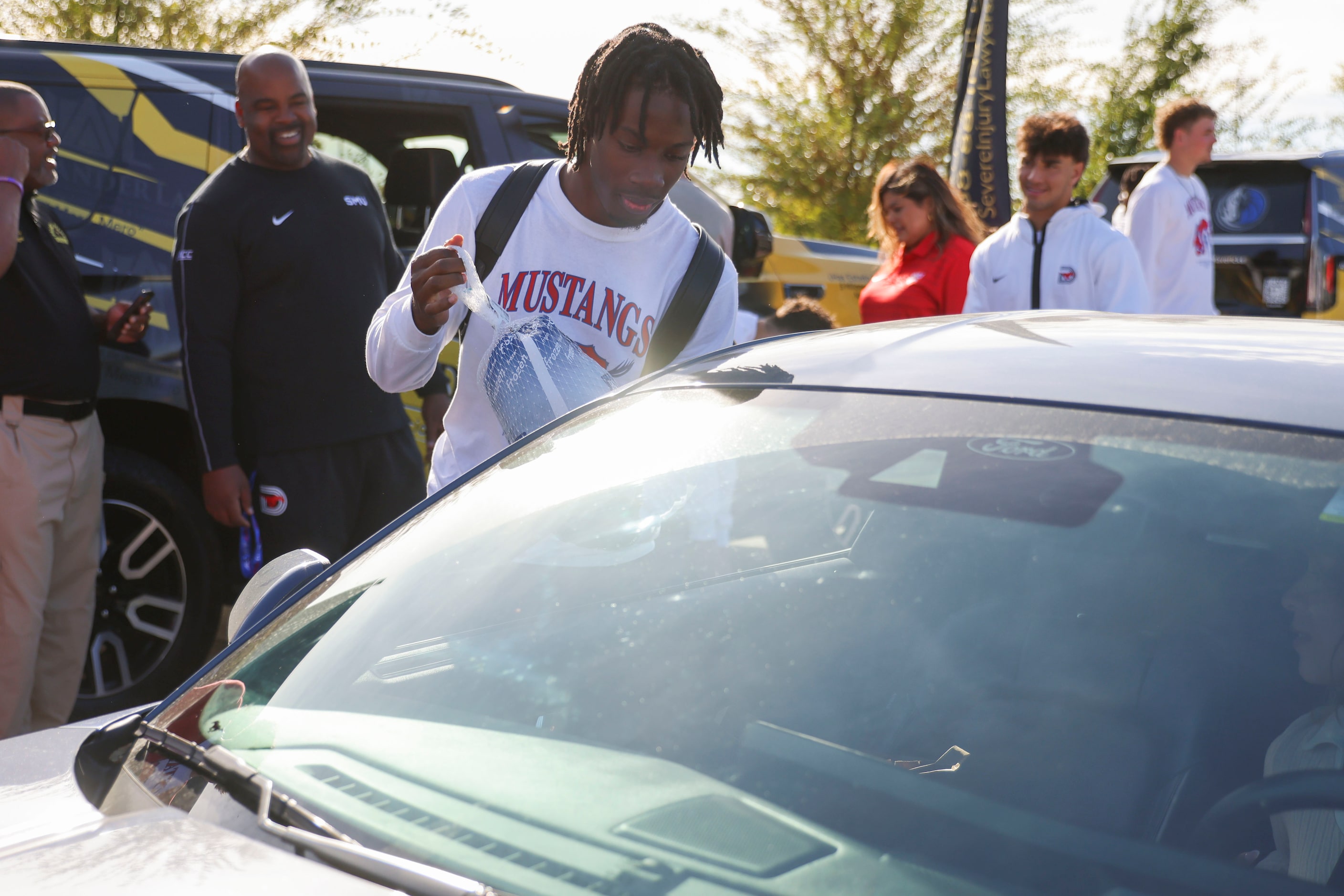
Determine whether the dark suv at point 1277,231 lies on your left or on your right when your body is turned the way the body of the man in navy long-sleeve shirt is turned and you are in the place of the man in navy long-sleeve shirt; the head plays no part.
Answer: on your left

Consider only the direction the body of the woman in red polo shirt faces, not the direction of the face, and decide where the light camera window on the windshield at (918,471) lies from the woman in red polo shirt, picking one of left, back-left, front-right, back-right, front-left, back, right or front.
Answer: front-left

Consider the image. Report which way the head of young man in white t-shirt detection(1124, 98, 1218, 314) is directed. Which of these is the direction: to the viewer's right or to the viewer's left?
to the viewer's right

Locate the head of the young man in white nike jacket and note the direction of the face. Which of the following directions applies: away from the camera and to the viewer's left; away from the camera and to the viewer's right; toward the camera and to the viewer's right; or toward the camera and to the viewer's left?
toward the camera and to the viewer's left

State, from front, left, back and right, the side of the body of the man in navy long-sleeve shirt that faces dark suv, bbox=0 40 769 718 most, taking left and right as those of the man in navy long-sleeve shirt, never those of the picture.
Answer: back

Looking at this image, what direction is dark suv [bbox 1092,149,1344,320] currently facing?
away from the camera

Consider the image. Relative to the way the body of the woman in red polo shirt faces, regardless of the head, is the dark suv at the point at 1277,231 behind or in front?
behind

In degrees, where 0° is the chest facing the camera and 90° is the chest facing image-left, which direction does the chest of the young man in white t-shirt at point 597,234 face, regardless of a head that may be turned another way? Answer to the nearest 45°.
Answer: approximately 0°

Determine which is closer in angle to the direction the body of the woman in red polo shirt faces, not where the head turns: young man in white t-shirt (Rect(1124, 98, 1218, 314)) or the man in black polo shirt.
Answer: the man in black polo shirt

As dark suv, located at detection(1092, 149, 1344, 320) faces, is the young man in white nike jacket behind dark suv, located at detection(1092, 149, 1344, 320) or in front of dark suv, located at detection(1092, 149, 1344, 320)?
behind
